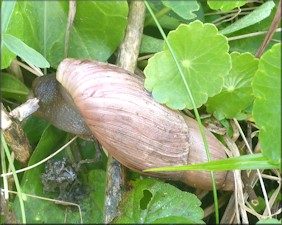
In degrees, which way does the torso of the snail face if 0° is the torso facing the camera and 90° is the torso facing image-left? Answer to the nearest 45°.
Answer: approximately 135°
